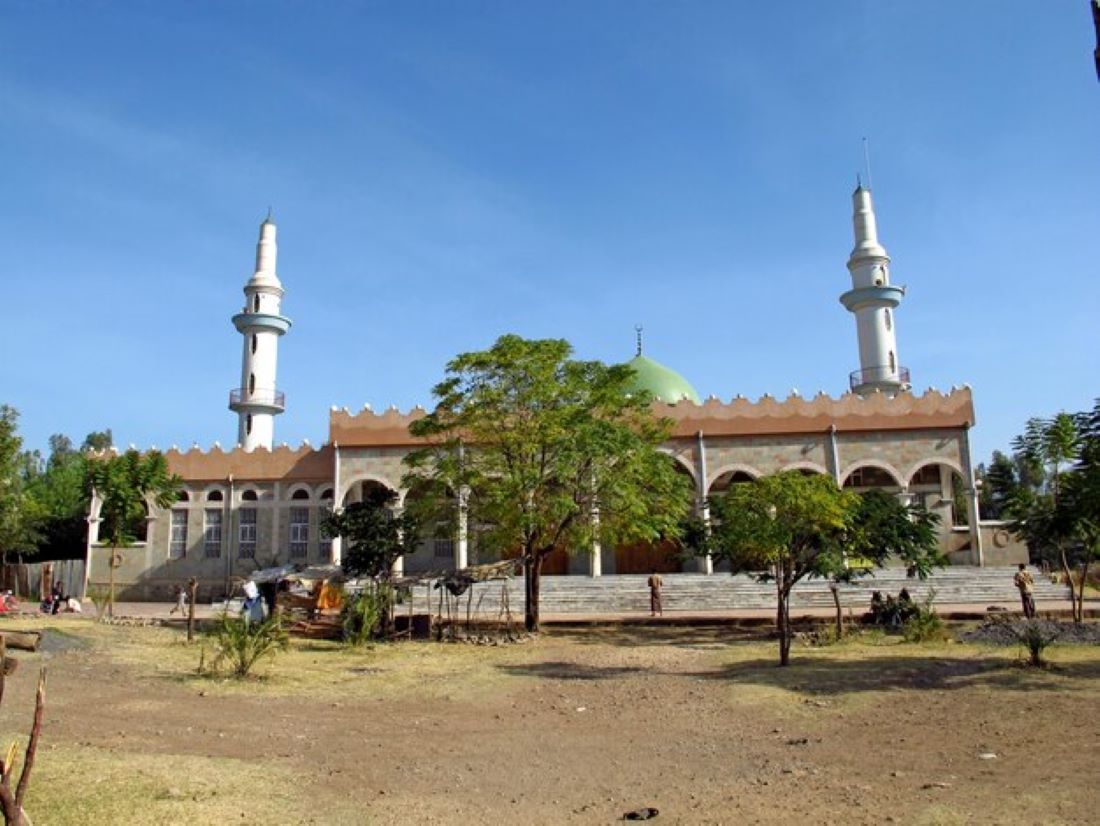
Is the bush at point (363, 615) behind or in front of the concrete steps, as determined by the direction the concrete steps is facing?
in front

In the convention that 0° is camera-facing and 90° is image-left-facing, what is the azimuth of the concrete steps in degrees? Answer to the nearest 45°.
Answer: approximately 0°

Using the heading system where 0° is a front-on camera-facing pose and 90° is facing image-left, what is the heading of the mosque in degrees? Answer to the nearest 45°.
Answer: approximately 0°

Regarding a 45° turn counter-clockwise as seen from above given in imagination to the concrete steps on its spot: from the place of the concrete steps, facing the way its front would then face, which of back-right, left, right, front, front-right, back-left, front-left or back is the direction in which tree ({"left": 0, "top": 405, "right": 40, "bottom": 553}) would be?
back-right

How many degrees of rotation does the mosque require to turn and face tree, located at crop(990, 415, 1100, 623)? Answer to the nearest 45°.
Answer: approximately 45° to its left

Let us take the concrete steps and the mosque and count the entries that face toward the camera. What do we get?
2

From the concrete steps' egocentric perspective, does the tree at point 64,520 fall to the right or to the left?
on its right

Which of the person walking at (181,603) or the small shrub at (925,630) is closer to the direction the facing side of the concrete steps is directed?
the small shrub

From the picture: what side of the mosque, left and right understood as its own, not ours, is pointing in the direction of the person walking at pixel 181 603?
right
